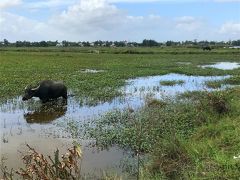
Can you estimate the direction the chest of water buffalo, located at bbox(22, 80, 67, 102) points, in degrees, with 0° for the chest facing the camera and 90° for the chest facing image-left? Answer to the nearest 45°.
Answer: approximately 90°

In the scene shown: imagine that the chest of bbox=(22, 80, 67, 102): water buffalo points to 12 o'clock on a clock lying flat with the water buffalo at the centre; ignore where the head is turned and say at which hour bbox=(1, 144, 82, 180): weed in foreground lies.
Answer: The weed in foreground is roughly at 9 o'clock from the water buffalo.
